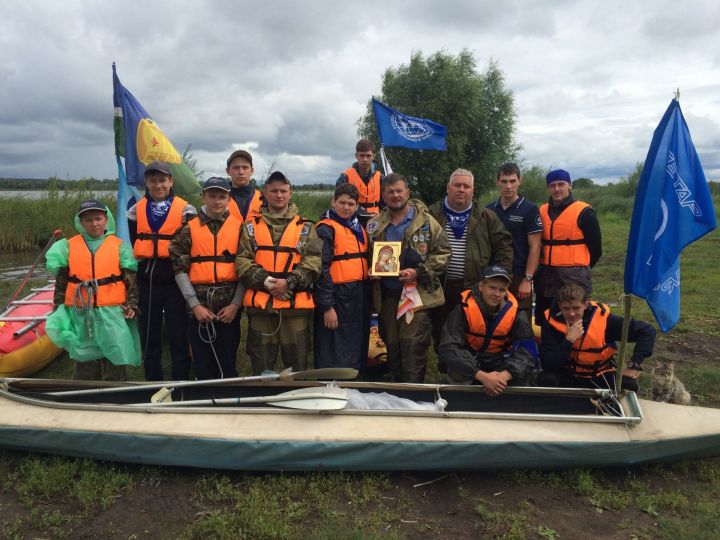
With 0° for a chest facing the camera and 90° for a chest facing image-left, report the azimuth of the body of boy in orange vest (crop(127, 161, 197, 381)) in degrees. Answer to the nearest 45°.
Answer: approximately 0°

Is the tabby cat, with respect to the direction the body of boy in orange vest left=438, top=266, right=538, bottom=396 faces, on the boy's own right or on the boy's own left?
on the boy's own left

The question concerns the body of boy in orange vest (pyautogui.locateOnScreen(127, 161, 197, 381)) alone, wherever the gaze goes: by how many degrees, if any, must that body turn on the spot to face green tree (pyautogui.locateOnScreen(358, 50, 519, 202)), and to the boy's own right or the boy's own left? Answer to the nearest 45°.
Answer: approximately 135° to the boy's own left

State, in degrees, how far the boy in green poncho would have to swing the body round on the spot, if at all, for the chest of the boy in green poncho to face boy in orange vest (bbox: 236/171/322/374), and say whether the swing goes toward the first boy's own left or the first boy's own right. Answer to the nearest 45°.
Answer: approximately 45° to the first boy's own left

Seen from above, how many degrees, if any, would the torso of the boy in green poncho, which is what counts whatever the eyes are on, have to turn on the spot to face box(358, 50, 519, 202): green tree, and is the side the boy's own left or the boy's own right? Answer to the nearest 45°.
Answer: approximately 135° to the boy's own left

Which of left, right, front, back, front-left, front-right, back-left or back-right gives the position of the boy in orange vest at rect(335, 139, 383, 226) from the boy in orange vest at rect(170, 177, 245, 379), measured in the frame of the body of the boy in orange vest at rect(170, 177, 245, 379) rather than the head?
back-left

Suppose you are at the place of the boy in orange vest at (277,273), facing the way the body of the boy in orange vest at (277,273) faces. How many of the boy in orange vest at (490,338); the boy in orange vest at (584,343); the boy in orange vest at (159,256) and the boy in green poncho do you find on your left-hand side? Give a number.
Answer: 2

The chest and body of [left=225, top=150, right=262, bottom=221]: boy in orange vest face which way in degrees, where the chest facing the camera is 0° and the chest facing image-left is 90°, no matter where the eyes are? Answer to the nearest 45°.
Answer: approximately 0°
